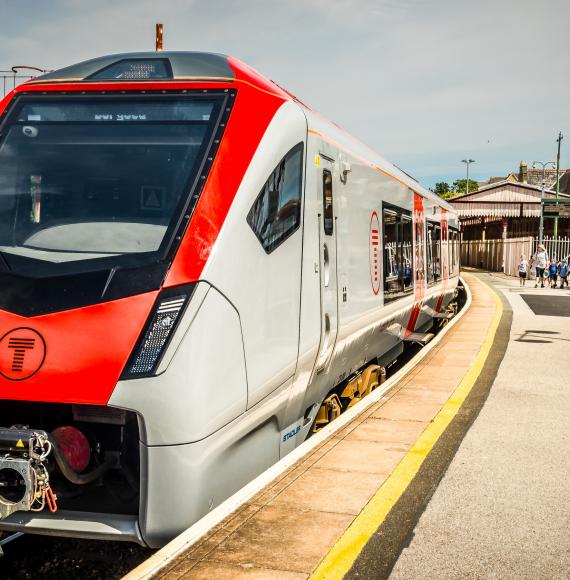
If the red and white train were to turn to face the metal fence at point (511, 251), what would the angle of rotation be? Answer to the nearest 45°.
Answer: approximately 180°

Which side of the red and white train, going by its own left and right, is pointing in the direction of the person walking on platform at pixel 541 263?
back

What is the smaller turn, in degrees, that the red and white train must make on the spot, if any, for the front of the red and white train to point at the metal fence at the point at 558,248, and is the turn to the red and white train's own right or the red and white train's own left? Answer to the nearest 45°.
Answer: approximately 180°

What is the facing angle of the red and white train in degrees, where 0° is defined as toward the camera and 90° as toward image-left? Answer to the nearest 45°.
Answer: approximately 45°
